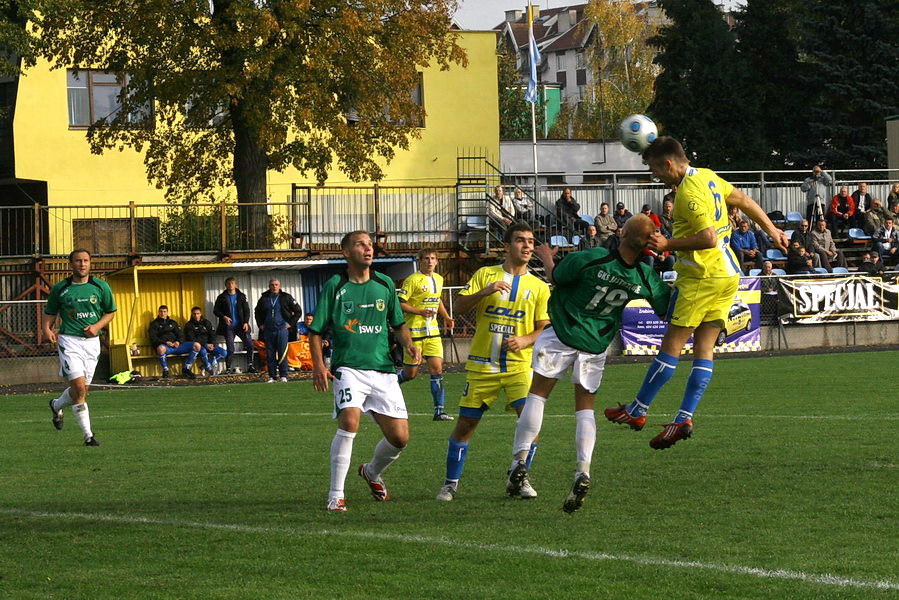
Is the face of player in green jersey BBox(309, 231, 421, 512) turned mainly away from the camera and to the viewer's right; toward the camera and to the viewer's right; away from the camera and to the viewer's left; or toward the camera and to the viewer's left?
toward the camera and to the viewer's right

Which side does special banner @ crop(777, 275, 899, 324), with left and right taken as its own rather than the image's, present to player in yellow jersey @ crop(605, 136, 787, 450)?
front

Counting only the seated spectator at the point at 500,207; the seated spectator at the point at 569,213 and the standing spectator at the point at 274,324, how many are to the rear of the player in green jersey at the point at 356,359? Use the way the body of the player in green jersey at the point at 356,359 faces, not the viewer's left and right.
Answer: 3

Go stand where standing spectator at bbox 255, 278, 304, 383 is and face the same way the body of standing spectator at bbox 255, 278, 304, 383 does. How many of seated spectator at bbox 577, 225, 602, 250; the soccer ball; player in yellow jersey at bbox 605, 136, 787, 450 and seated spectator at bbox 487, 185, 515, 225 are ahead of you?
2

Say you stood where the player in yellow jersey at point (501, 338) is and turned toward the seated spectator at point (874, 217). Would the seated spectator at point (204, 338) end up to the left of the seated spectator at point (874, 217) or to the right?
left

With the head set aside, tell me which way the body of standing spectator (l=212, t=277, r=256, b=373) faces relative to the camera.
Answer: toward the camera

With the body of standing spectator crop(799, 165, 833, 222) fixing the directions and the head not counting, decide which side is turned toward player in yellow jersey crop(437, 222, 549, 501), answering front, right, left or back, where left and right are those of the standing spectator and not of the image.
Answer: front

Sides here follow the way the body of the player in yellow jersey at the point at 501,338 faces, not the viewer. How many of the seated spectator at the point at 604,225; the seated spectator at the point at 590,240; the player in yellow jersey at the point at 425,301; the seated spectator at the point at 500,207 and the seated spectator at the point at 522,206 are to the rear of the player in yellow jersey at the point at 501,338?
5

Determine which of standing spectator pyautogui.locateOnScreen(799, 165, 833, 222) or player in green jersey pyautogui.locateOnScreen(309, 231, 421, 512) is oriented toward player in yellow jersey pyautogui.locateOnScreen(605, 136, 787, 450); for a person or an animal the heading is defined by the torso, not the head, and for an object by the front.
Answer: the standing spectator

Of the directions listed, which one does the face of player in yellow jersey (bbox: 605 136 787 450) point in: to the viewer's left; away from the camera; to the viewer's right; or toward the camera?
to the viewer's left

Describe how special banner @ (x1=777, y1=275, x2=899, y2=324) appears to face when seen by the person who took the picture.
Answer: facing the viewer

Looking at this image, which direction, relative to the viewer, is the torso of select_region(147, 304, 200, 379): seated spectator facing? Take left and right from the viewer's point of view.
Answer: facing the viewer and to the right of the viewer

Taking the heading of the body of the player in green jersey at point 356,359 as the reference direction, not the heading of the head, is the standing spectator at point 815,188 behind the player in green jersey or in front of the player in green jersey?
behind

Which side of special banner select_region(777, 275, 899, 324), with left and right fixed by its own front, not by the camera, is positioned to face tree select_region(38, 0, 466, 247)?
right

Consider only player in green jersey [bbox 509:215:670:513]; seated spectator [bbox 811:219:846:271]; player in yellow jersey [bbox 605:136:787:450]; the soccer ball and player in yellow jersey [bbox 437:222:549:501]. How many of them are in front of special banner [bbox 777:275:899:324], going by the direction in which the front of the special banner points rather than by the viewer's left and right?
4

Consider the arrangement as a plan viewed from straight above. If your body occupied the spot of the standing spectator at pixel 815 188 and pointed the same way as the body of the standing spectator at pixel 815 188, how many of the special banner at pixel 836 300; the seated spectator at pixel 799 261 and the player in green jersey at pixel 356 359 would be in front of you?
3
